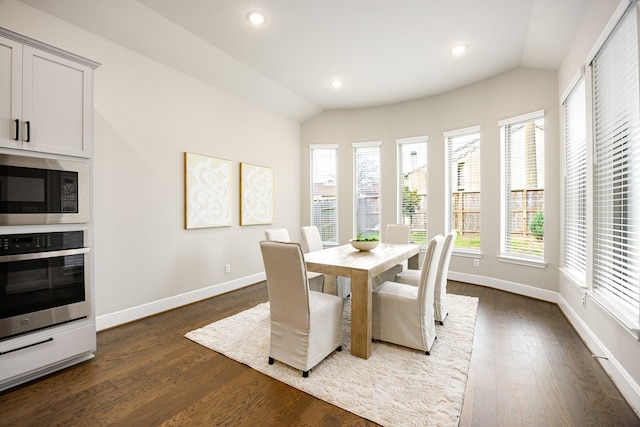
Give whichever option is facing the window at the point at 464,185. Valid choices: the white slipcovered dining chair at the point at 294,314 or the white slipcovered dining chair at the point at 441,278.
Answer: the white slipcovered dining chair at the point at 294,314

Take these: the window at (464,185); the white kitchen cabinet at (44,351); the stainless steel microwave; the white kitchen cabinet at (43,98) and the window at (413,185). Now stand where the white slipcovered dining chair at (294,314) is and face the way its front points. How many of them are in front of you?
2

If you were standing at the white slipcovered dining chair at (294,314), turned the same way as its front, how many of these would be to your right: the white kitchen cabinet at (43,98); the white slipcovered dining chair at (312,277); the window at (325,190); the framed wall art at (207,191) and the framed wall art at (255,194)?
0

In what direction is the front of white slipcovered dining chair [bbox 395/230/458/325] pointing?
to the viewer's left

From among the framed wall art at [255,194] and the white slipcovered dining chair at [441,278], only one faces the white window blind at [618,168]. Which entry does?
the framed wall art

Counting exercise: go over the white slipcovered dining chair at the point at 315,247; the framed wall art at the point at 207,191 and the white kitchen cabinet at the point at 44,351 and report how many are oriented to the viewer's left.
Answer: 0

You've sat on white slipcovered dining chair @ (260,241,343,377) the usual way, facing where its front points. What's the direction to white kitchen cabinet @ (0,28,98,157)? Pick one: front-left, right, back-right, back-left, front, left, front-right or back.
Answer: back-left

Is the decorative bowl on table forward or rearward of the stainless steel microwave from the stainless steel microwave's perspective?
forward

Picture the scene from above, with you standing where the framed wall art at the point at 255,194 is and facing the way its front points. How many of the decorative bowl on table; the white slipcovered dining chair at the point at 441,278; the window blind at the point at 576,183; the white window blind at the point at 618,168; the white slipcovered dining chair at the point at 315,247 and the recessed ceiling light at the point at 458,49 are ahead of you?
6

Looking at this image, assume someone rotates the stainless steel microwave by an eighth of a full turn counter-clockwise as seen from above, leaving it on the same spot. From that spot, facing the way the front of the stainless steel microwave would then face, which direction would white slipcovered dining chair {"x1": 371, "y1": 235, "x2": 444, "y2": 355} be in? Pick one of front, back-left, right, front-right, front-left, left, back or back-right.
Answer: front-right

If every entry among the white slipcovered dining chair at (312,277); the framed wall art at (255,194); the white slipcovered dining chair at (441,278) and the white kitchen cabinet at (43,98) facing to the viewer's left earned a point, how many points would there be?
1

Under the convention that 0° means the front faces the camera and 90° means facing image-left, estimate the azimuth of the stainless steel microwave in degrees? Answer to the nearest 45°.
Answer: approximately 315°

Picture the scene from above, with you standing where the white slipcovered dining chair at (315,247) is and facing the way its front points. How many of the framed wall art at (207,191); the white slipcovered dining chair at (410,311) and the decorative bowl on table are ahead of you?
2

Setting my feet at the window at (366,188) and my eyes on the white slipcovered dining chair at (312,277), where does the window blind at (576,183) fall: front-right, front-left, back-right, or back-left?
front-left

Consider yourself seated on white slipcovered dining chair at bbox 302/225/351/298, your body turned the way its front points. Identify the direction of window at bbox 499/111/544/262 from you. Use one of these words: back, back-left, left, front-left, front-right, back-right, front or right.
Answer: front-left

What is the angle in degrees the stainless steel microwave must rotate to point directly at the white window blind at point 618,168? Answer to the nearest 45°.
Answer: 0° — it already faces it

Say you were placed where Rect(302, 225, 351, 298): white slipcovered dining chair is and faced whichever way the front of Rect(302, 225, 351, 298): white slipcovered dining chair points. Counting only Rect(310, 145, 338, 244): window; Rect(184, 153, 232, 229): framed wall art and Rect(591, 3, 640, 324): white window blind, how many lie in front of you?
1

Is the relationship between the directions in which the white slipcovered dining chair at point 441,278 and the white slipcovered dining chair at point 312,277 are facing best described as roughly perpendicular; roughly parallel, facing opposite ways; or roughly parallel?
roughly parallel, facing opposite ways

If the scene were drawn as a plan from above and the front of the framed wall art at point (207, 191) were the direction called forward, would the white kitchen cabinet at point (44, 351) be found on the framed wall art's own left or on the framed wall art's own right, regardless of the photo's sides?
on the framed wall art's own right
